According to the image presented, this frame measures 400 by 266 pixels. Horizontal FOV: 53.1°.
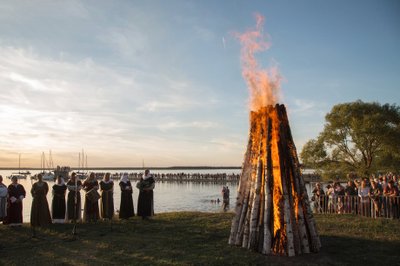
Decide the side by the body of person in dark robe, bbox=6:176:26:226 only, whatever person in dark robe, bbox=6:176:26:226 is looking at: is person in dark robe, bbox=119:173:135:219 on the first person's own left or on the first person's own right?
on the first person's own left

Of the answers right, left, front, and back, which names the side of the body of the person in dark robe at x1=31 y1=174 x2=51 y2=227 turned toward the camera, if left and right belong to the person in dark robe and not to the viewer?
front

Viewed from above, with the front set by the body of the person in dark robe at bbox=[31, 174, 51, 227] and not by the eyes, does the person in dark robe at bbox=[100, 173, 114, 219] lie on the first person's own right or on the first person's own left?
on the first person's own left

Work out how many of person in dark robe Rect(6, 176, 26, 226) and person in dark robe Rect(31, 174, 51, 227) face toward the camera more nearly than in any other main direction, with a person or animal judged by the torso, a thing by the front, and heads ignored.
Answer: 2

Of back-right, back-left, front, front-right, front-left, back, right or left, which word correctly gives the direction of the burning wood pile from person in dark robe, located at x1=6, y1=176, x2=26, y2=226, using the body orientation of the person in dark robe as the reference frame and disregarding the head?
front-left

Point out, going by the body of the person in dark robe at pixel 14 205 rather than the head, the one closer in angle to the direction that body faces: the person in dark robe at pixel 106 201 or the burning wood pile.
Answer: the burning wood pile

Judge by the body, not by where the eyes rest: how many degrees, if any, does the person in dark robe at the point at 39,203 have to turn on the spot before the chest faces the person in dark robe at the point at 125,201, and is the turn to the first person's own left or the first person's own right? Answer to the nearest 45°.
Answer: approximately 90° to the first person's own left

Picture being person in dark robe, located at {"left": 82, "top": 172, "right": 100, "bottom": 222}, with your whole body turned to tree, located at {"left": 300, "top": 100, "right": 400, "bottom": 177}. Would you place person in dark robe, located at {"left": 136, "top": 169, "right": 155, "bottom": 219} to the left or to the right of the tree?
right

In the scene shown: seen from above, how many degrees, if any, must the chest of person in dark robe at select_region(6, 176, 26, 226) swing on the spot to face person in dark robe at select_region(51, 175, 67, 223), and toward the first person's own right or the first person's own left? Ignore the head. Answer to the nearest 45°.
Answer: approximately 90° to the first person's own left

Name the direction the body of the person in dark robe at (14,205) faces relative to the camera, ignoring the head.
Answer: toward the camera

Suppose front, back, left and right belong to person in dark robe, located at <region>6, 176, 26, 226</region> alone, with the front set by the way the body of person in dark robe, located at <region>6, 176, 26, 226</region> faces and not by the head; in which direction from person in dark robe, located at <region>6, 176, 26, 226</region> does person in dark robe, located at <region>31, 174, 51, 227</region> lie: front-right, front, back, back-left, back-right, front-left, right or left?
front-left
